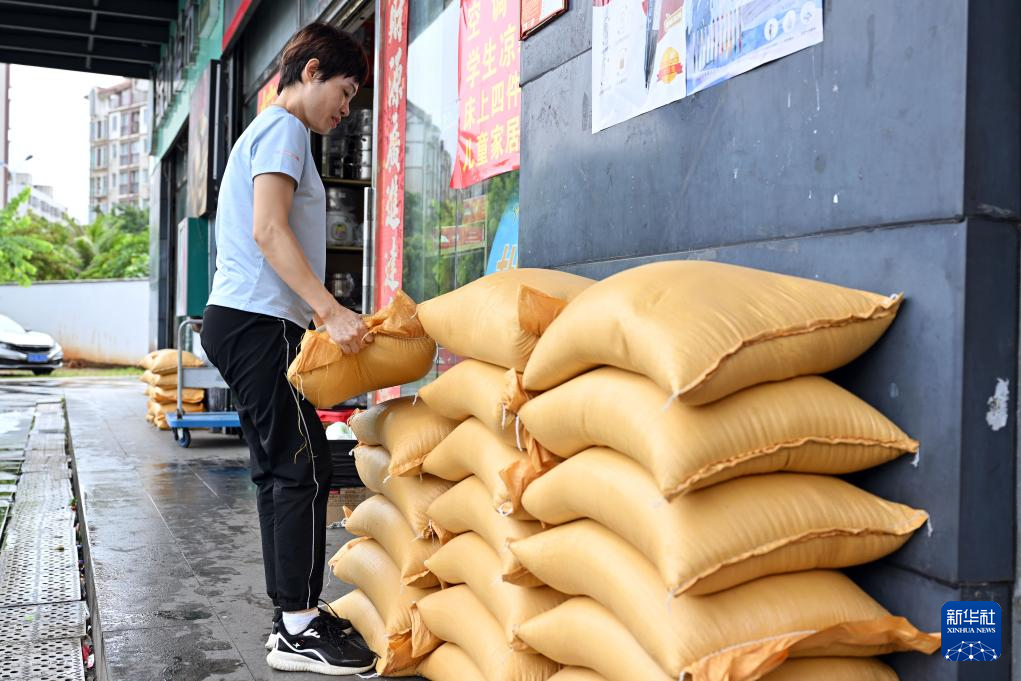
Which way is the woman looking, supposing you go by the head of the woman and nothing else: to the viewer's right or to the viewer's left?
to the viewer's right

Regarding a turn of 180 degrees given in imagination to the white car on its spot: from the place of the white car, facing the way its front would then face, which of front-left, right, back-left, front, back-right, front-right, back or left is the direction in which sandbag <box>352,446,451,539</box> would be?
back-left

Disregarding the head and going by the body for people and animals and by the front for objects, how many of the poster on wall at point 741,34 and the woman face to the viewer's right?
1

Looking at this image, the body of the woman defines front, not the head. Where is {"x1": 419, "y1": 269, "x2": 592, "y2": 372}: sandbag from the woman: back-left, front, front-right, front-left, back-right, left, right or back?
front-right

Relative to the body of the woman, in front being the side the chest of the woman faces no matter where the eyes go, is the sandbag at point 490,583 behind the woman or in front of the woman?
in front

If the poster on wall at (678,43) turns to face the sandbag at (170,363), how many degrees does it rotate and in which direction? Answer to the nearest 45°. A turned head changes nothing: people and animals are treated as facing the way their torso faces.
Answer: approximately 90° to its right

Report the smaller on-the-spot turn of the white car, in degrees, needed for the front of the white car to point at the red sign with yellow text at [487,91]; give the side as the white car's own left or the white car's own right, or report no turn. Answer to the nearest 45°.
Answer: approximately 45° to the white car's own right

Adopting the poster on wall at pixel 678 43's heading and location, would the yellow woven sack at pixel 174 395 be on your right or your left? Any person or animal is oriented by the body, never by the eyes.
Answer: on your right

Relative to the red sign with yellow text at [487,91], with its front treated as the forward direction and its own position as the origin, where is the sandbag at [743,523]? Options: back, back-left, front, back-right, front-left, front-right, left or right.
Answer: front-left
